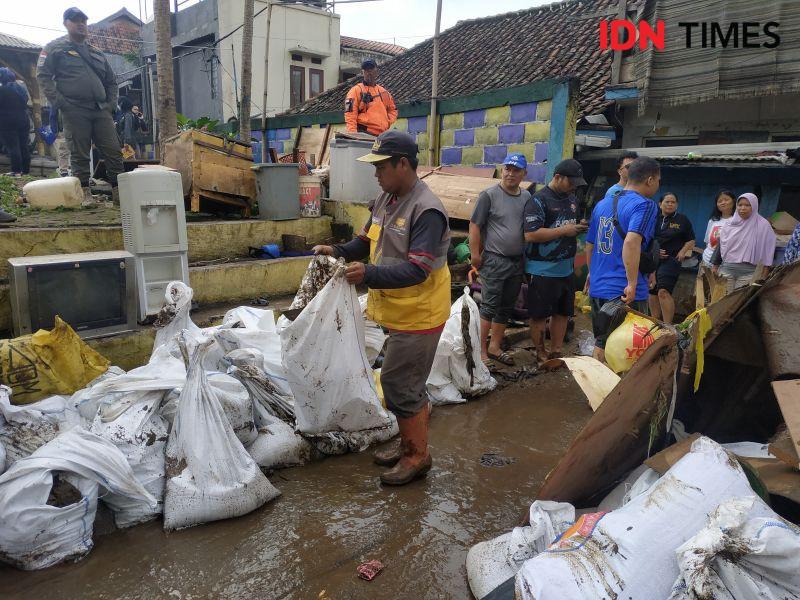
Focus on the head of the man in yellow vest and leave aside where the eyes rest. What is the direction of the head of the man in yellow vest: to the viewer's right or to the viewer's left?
to the viewer's left

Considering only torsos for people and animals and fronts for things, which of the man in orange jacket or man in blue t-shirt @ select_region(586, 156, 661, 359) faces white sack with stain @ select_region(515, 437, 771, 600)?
the man in orange jacket

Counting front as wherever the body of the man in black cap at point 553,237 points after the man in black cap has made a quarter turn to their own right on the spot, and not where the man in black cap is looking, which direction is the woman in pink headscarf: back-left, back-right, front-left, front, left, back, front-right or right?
back

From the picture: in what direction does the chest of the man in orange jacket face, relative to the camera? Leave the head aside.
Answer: toward the camera

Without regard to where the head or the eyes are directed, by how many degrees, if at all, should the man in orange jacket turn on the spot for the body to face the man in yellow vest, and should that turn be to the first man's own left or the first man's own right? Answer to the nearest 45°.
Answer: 0° — they already face them

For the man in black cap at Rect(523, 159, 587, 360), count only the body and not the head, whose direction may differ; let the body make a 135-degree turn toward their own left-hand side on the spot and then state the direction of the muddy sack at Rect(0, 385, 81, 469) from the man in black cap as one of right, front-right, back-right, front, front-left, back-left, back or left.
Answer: back-left

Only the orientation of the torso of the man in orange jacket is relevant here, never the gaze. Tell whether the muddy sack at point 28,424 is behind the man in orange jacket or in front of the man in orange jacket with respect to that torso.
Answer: in front
